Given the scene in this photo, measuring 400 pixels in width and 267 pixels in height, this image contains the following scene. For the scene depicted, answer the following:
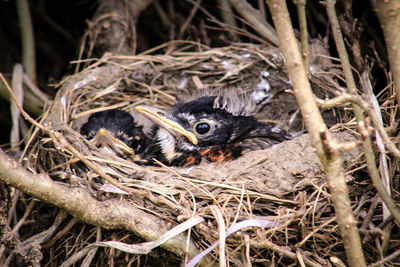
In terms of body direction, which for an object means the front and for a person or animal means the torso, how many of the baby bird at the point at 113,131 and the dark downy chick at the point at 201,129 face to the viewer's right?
0

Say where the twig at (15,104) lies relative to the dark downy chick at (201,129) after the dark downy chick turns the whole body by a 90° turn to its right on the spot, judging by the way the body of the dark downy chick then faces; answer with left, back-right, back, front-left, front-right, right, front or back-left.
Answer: left

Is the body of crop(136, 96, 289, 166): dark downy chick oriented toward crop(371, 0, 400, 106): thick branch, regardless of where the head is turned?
no

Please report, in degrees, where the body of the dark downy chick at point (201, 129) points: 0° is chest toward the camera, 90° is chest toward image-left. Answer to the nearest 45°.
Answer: approximately 90°

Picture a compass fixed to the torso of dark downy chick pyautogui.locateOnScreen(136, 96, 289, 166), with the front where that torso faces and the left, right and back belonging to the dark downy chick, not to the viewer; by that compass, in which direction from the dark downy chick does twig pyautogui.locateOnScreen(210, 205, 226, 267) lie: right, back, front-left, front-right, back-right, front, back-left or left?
left
